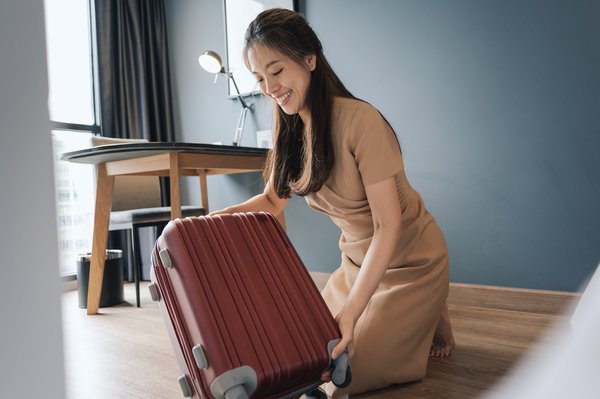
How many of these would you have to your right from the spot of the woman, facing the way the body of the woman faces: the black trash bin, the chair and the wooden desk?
3

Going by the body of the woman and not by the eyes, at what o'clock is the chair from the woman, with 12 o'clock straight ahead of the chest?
The chair is roughly at 3 o'clock from the woman.

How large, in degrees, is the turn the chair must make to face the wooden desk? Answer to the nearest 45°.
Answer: approximately 45° to its right

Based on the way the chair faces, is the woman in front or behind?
in front

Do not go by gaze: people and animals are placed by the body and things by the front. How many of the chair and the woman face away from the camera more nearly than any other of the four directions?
0

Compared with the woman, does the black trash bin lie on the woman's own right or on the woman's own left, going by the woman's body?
on the woman's own right

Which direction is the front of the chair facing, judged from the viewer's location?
facing the viewer and to the right of the viewer

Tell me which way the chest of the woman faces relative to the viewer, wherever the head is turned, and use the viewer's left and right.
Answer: facing the viewer and to the left of the viewer

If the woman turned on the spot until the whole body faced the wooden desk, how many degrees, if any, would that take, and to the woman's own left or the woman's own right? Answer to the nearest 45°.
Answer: approximately 90° to the woman's own right

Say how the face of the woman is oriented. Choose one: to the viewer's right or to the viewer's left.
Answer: to the viewer's left
